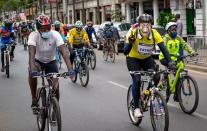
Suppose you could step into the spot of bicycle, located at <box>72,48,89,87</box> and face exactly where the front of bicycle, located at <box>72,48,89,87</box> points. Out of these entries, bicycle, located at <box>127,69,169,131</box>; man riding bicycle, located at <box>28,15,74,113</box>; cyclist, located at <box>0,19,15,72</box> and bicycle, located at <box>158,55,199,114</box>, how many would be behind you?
1

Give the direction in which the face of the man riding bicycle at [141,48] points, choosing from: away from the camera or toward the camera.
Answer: toward the camera

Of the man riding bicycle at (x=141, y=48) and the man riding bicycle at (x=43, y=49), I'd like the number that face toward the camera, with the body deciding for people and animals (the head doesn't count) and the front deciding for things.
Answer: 2

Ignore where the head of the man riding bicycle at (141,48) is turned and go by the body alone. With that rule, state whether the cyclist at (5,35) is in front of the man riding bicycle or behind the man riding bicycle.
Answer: behind

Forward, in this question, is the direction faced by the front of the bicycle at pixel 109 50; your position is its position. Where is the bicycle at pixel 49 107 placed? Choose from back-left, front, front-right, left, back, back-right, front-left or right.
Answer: back

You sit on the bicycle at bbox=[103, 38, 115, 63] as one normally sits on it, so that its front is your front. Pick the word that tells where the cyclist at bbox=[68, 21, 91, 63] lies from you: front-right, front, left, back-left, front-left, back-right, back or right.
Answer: back

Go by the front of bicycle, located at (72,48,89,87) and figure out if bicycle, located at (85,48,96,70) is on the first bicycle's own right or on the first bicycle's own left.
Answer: on the first bicycle's own left

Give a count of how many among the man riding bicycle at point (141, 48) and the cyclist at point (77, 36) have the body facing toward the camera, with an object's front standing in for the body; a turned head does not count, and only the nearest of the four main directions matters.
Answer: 2

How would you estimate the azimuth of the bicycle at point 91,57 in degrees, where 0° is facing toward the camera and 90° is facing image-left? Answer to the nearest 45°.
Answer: approximately 315°

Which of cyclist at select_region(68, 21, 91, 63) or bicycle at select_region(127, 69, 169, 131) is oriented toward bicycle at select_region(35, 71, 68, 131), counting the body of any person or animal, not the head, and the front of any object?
the cyclist

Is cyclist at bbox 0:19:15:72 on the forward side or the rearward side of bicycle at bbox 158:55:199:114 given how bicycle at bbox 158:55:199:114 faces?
on the rearward side

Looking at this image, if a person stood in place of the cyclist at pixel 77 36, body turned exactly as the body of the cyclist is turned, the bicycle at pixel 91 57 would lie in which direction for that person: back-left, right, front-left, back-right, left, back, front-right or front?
back

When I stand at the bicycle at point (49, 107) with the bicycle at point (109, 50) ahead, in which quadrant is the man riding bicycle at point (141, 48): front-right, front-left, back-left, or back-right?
front-right
